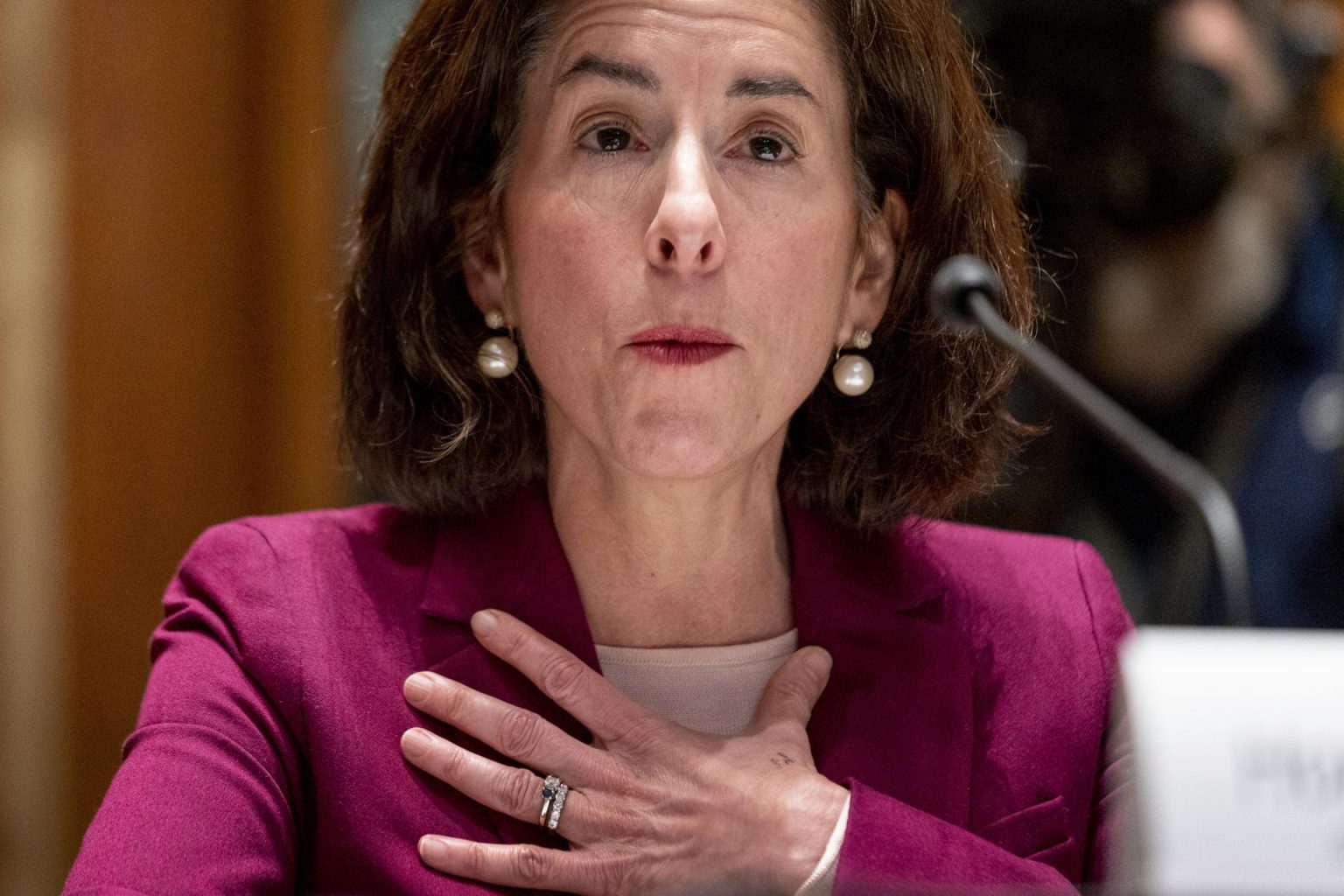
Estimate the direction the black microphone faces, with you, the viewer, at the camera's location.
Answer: facing away from the viewer and to the left of the viewer

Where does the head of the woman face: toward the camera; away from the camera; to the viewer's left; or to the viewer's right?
toward the camera

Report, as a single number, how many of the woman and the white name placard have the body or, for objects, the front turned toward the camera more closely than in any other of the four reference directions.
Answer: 2

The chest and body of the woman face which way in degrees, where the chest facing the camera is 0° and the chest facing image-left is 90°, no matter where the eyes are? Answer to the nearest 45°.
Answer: approximately 0°

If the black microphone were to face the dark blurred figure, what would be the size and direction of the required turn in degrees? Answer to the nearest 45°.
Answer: approximately 45° to its right

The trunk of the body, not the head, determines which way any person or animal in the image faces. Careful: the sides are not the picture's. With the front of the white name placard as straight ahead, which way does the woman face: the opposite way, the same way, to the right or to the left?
the same way

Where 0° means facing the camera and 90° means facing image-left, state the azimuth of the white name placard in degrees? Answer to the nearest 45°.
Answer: approximately 0°

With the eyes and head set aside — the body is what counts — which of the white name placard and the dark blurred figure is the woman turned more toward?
the white name placard

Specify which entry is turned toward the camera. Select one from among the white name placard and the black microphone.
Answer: the white name placard

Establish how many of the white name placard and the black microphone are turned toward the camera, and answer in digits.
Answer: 1

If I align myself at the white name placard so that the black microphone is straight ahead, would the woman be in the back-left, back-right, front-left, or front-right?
front-left

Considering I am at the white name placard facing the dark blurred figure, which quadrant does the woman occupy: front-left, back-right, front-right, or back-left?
front-left

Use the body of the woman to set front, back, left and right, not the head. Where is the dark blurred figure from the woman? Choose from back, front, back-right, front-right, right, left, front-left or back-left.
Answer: back-left

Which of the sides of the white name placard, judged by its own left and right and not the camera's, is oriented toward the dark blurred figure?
back

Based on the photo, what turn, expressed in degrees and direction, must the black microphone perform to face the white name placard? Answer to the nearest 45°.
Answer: approximately 135° to its left
